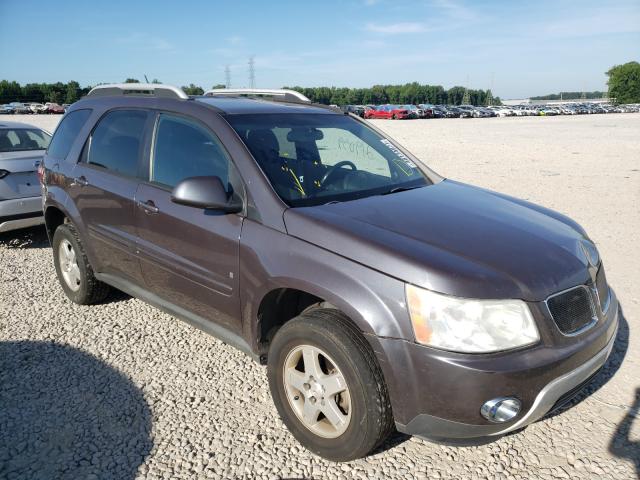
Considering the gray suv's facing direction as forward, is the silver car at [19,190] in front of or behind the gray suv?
behind

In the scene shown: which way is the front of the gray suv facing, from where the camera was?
facing the viewer and to the right of the viewer

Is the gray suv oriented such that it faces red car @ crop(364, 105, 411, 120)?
no
